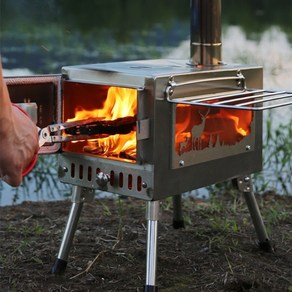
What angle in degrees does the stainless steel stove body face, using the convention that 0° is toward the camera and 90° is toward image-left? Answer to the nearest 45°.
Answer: approximately 45°
